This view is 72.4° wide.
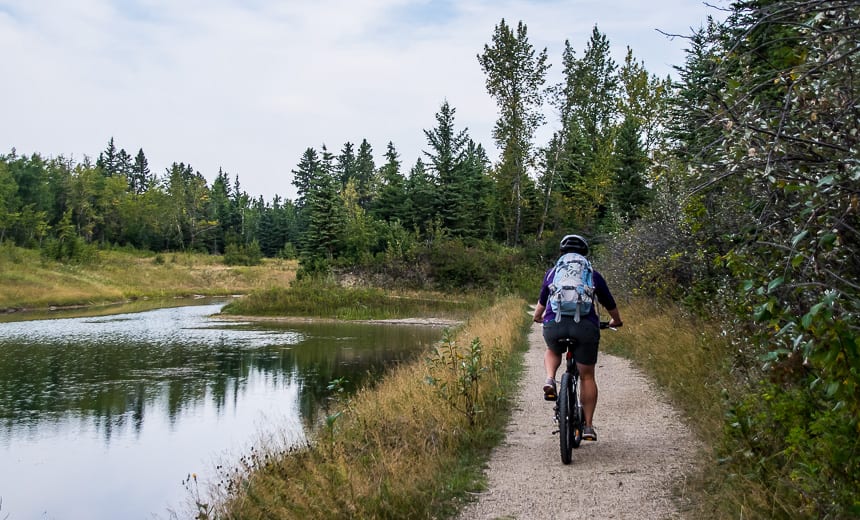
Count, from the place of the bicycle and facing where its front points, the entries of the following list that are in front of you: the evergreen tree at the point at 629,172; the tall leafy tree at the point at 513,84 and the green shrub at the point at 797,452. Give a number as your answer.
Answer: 2

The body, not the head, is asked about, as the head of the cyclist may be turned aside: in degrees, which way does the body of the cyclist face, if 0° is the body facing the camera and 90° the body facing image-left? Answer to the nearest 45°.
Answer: approximately 180°

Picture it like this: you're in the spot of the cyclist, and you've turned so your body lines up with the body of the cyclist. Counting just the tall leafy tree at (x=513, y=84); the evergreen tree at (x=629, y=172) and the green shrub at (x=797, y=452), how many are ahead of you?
2

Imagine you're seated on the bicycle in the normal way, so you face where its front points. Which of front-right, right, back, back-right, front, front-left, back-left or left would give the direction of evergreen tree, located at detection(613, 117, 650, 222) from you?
front

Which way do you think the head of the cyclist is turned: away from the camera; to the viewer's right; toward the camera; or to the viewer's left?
away from the camera

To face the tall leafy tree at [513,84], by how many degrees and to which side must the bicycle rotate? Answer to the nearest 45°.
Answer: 0° — it already faces it

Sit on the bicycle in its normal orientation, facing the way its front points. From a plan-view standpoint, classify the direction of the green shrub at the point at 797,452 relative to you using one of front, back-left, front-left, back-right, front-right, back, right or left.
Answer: back-right

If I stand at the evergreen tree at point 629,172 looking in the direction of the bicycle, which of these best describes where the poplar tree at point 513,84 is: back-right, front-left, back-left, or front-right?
back-right

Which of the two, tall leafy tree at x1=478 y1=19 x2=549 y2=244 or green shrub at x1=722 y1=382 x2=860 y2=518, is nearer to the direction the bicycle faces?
the tall leafy tree

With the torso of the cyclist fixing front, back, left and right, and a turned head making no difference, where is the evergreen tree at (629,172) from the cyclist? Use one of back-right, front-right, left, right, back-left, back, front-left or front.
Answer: front

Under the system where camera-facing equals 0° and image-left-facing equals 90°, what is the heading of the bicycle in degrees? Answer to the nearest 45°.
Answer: approximately 180°

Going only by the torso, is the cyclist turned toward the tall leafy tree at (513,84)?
yes
